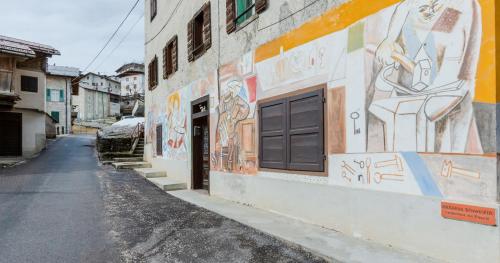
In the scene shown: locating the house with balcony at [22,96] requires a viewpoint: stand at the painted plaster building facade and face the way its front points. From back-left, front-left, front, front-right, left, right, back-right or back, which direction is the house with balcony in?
right

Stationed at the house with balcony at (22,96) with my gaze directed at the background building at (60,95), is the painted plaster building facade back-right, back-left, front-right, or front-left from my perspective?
back-right

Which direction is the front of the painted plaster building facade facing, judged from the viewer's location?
facing the viewer and to the left of the viewer

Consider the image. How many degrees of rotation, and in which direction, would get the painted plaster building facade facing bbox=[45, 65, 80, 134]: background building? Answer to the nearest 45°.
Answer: approximately 90° to its right
